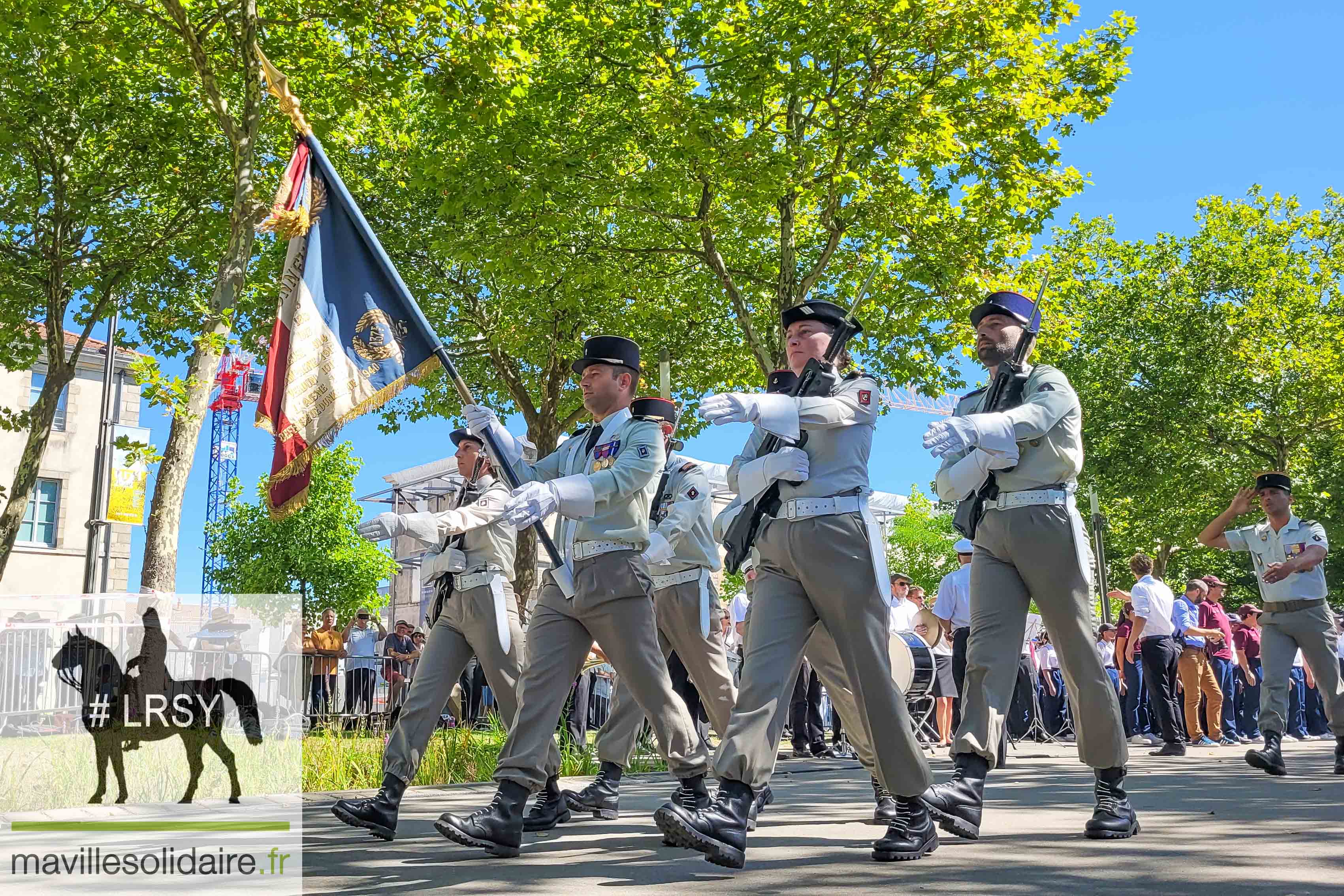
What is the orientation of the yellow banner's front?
toward the camera

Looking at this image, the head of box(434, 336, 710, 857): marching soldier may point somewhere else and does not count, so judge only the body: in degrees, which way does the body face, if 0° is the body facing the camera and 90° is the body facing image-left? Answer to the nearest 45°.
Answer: approximately 45°

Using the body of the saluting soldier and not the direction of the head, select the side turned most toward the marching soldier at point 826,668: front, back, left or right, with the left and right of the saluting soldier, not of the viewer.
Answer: front

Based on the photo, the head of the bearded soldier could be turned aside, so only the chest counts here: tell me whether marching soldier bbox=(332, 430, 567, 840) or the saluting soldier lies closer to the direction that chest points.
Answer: the marching soldier

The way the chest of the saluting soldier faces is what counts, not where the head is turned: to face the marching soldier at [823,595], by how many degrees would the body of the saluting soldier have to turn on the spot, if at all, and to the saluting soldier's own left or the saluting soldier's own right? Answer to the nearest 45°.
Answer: approximately 45° to the saluting soldier's own left

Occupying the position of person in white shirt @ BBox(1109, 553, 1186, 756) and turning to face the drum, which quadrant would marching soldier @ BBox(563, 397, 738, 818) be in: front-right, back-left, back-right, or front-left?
front-left

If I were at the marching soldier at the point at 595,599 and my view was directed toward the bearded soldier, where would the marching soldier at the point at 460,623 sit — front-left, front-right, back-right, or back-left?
back-left

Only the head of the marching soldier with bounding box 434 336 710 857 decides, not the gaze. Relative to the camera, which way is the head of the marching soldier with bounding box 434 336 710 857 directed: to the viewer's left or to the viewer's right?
to the viewer's left

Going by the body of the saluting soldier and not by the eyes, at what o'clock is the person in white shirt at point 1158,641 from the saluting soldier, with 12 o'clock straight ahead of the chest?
The person in white shirt is roughly at 4 o'clock from the saluting soldier.

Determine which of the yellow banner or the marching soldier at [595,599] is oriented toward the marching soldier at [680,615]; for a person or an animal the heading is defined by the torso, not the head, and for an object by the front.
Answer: the yellow banner

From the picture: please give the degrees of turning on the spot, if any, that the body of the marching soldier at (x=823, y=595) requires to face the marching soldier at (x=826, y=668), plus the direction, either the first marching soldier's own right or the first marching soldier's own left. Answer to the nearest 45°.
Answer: approximately 135° to the first marching soldier's own right
